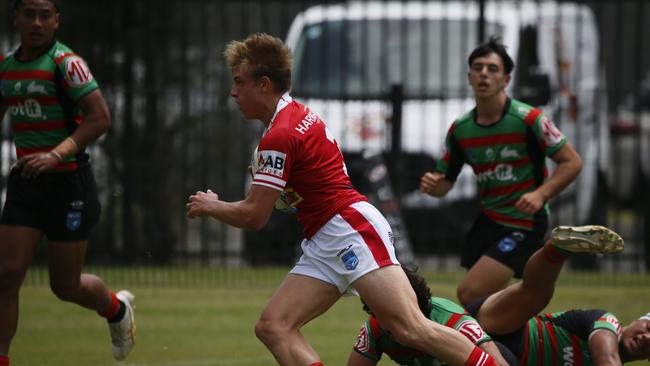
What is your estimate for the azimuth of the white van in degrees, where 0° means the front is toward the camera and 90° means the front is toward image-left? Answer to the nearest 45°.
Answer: approximately 45°

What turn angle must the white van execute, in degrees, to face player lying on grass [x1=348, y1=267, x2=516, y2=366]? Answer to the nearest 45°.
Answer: approximately 45° to its left

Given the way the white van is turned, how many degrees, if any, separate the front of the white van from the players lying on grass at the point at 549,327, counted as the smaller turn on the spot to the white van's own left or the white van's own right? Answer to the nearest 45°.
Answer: approximately 45° to the white van's own left
